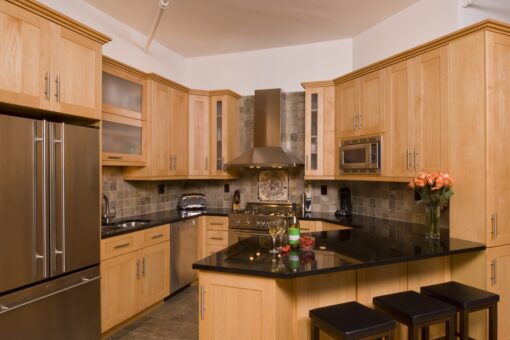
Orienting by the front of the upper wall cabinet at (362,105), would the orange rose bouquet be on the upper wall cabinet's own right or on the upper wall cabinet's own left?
on the upper wall cabinet's own left

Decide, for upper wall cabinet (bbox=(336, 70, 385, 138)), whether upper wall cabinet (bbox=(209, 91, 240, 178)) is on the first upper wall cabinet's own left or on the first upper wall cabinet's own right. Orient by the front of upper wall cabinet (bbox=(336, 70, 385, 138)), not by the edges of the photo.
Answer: on the first upper wall cabinet's own right

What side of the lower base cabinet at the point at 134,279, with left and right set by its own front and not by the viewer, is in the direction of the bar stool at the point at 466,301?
front

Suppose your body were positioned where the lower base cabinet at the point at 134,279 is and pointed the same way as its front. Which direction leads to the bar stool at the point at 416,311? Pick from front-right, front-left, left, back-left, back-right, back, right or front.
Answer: front

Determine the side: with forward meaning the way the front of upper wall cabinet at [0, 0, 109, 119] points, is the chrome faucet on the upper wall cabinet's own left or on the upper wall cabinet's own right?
on the upper wall cabinet's own left

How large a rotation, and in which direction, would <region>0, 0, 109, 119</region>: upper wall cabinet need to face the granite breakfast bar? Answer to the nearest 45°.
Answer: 0° — it already faces it

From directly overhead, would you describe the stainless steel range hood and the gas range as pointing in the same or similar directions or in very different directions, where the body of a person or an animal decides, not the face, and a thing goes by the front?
same or similar directions

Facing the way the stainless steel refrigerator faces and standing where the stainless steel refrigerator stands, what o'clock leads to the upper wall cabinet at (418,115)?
The upper wall cabinet is roughly at 11 o'clock from the stainless steel refrigerator.

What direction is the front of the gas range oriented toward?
toward the camera

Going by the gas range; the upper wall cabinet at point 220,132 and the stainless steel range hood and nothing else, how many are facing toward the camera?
3

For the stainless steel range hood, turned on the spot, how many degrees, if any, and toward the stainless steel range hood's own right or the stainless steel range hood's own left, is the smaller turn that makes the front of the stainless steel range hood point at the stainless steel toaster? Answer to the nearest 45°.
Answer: approximately 90° to the stainless steel range hood's own right

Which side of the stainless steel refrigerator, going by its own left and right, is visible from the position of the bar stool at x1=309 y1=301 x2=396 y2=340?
front

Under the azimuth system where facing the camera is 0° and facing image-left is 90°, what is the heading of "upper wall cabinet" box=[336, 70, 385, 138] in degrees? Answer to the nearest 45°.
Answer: approximately 45°

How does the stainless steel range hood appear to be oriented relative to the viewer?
toward the camera

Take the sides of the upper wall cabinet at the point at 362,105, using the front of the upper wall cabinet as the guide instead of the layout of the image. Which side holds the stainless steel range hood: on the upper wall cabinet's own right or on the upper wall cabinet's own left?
on the upper wall cabinet's own right

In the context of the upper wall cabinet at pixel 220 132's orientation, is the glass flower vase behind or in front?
in front

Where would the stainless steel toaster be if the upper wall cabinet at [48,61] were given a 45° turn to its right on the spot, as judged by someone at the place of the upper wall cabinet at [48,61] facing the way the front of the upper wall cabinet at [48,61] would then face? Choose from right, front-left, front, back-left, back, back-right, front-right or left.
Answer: back-left

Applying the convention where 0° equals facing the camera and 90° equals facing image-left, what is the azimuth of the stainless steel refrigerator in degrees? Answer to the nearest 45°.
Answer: approximately 315°
